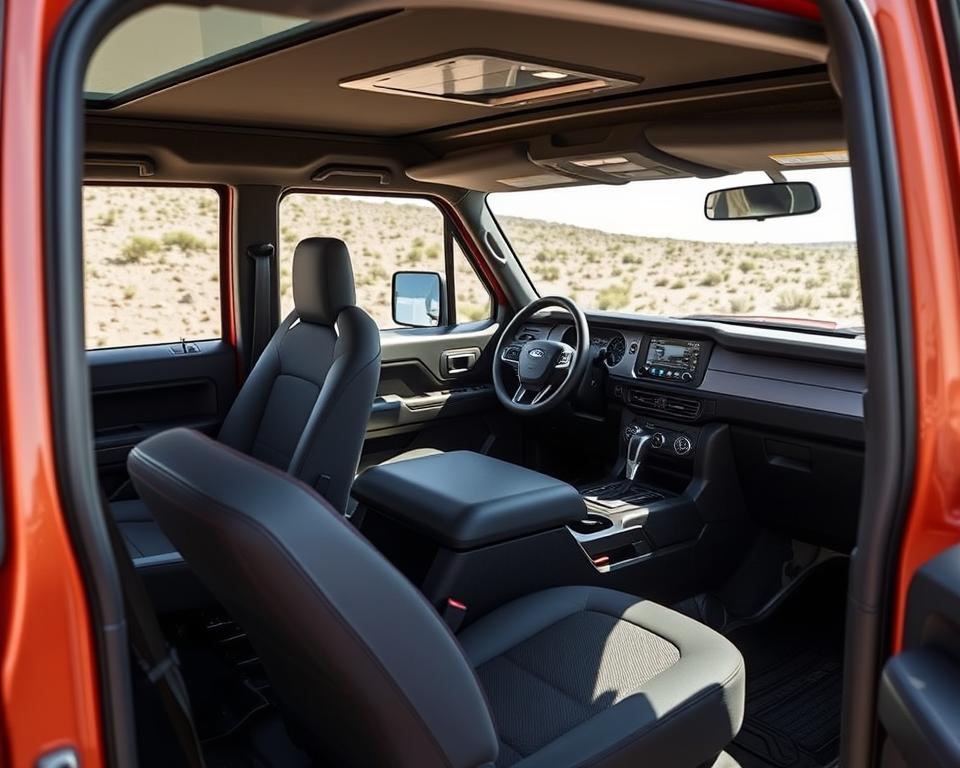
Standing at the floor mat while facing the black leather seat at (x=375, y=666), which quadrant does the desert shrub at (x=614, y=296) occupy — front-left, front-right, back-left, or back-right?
back-right

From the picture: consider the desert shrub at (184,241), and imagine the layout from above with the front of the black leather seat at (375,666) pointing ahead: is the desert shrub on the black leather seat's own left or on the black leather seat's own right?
on the black leather seat's own left

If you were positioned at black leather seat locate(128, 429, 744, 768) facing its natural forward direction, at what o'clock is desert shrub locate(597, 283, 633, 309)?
The desert shrub is roughly at 11 o'clock from the black leather seat.

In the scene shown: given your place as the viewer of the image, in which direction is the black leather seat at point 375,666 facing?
facing away from the viewer and to the right of the viewer

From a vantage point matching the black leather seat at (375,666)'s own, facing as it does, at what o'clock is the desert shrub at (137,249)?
The desert shrub is roughly at 10 o'clock from the black leather seat.

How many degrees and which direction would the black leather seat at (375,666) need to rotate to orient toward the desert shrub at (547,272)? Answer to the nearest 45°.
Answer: approximately 45° to its left

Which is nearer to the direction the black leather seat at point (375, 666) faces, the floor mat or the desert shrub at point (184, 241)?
the floor mat
